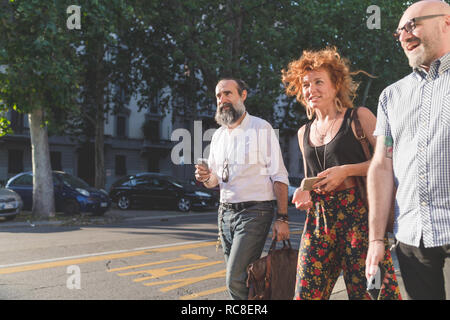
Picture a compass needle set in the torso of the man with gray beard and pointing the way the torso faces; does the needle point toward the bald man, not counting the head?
no

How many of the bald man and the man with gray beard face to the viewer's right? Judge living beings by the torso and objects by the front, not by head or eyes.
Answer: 0

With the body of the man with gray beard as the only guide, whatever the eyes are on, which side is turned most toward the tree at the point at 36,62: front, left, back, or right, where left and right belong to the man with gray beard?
right

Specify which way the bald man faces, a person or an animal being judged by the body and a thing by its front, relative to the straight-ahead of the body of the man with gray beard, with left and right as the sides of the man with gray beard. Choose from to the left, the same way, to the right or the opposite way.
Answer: the same way

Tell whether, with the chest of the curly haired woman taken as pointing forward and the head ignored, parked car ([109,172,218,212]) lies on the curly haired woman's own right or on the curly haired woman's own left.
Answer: on the curly haired woman's own right

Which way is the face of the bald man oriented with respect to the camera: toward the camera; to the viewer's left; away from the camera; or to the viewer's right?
to the viewer's left

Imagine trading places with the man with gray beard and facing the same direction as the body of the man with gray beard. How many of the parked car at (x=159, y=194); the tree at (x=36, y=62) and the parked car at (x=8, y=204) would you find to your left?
0

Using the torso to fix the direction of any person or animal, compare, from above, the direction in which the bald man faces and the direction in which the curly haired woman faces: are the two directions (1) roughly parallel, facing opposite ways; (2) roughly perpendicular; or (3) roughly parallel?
roughly parallel

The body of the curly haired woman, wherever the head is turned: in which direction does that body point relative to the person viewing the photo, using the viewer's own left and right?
facing the viewer and to the left of the viewer

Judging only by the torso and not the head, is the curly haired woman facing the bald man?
no

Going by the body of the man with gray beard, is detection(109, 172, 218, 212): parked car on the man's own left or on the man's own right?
on the man's own right

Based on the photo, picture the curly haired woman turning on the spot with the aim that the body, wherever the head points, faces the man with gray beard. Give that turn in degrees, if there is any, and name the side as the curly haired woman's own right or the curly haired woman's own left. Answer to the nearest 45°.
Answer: approximately 90° to the curly haired woman's own right

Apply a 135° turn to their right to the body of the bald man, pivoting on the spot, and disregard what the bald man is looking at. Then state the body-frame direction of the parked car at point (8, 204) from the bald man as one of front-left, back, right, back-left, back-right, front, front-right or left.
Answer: front-left

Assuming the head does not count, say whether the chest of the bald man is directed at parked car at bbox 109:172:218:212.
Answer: no

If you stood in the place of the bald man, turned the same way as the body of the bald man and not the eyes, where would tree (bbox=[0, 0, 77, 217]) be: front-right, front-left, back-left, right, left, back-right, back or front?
right

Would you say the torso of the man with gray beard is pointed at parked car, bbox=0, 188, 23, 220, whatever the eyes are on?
no
